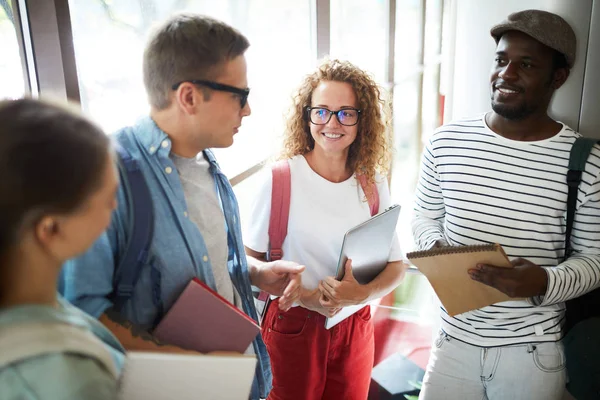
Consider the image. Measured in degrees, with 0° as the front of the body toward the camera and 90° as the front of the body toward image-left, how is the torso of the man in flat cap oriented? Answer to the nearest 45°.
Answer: approximately 45°

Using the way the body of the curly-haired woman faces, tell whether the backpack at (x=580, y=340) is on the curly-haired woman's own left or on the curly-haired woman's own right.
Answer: on the curly-haired woman's own left

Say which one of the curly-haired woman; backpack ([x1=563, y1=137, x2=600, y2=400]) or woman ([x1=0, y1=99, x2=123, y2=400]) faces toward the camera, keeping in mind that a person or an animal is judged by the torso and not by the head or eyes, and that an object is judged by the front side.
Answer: the curly-haired woman

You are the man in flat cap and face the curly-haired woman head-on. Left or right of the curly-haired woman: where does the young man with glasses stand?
left

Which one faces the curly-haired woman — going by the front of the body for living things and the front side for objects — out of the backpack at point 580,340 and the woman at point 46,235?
the woman

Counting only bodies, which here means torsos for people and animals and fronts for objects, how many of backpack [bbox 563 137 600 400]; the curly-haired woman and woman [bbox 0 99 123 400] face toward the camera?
1

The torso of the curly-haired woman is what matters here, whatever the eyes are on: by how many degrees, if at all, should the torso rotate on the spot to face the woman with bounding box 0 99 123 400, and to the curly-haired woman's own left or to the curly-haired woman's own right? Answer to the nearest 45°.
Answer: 0° — they already face them

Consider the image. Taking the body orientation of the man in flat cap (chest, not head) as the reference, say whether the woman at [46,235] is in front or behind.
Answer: in front

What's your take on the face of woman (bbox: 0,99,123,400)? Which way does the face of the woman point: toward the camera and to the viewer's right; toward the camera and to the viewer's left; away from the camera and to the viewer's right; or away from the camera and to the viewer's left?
away from the camera and to the viewer's right

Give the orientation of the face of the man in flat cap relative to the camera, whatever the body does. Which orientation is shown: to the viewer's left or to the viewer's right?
to the viewer's left

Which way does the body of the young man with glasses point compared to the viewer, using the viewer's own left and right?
facing the viewer and to the right of the viewer

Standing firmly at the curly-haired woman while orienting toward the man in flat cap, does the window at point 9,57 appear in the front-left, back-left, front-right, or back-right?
back-right

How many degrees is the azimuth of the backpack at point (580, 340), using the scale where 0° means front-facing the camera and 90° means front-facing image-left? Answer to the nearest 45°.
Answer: approximately 225°
